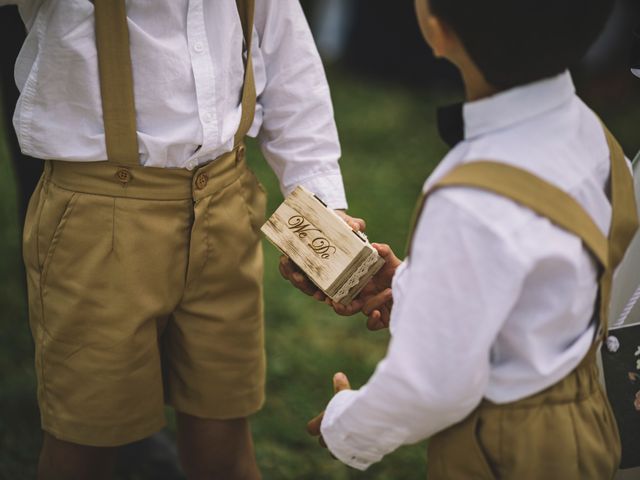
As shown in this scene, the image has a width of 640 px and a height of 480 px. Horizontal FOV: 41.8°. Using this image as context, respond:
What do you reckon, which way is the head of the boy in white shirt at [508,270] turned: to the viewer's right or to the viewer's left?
to the viewer's left

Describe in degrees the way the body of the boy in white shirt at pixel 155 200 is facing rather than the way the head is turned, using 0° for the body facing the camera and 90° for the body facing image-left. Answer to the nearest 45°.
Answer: approximately 315°

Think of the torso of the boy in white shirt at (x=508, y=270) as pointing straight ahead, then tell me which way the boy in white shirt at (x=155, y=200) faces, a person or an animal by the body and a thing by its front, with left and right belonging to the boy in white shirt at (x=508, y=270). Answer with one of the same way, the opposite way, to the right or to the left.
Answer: the opposite way

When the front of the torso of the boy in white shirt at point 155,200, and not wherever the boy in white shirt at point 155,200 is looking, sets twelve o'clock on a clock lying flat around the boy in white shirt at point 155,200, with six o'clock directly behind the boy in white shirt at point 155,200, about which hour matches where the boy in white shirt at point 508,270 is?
the boy in white shirt at point 508,270 is roughly at 12 o'clock from the boy in white shirt at point 155,200.

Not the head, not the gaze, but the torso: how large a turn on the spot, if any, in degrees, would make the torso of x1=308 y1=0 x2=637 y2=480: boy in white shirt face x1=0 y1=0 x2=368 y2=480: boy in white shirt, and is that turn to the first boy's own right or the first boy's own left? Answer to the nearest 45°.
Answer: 0° — they already face them

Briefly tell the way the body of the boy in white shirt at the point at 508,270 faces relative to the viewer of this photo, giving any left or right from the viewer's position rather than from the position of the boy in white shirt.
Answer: facing away from the viewer and to the left of the viewer
